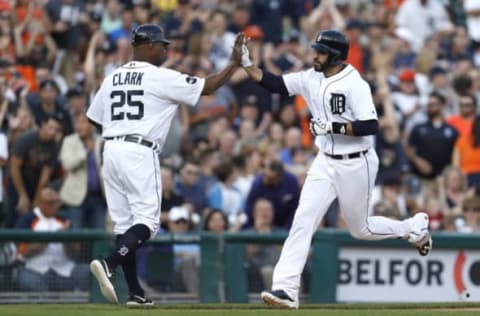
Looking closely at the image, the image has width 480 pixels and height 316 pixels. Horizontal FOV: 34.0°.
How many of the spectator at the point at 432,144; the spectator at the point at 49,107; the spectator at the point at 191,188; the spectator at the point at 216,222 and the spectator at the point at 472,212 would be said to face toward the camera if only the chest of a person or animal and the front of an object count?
5

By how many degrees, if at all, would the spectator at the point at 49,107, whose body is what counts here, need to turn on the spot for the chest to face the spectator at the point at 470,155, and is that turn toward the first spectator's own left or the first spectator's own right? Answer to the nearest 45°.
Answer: approximately 90° to the first spectator's own left

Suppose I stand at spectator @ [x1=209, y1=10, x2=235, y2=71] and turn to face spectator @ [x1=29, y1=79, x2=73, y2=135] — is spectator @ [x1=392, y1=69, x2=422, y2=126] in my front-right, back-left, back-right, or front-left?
back-left

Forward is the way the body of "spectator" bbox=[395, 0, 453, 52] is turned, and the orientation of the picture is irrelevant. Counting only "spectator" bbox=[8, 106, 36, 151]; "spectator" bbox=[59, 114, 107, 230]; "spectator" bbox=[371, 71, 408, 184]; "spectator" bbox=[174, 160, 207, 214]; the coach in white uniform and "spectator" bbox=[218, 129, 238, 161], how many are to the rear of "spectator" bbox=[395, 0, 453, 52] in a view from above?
0

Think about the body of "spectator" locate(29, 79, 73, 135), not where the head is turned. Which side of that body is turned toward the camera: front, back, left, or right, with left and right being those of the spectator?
front

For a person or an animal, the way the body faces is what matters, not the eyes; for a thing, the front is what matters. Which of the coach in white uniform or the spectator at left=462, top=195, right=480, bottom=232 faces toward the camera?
the spectator

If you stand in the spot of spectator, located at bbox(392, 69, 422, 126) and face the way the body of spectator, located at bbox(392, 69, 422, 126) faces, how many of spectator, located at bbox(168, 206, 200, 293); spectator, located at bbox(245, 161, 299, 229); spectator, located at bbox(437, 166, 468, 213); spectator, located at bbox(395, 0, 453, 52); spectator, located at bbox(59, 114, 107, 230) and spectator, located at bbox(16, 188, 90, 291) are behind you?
1

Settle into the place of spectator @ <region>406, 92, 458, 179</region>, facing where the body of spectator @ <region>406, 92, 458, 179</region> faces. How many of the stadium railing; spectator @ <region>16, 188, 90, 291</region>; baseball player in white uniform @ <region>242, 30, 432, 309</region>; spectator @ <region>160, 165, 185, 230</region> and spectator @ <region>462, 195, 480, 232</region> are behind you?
0

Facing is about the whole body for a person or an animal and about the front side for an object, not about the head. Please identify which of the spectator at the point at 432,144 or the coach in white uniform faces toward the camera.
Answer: the spectator

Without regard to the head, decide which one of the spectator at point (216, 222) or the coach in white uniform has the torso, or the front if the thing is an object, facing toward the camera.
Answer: the spectator

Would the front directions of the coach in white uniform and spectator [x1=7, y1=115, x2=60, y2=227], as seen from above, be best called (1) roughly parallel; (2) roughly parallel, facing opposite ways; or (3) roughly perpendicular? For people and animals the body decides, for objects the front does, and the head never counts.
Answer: roughly perpendicular

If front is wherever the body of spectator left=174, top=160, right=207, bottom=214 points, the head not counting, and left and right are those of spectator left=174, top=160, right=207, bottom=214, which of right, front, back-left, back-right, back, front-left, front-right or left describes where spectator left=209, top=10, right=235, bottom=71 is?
back

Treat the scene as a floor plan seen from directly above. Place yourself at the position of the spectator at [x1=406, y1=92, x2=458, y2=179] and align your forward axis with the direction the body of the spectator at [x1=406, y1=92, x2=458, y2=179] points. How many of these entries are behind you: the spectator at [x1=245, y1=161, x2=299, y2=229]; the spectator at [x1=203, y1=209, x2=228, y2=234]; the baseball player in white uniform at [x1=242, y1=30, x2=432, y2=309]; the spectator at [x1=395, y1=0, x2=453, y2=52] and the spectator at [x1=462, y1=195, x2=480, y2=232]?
1

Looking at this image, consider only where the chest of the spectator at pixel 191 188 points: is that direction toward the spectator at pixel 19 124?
no

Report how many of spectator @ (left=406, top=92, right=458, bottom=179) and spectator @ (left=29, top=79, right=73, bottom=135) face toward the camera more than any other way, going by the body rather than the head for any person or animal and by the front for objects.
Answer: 2

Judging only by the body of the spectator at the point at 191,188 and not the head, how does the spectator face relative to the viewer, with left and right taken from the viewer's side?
facing the viewer

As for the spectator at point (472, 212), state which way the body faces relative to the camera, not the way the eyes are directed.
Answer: toward the camera

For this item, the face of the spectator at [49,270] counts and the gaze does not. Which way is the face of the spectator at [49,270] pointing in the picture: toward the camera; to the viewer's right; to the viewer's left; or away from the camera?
toward the camera

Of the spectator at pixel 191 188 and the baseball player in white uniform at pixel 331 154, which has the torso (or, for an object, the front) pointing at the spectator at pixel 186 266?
the spectator at pixel 191 188

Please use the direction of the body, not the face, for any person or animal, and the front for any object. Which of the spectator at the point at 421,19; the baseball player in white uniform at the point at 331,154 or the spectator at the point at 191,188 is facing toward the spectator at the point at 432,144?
the spectator at the point at 421,19
